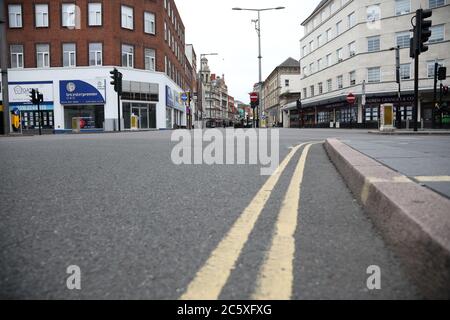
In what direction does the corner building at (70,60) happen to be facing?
toward the camera

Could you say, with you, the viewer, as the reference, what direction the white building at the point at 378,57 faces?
facing the viewer and to the left of the viewer

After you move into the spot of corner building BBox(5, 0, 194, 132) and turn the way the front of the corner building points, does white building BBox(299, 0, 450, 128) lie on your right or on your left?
on your left

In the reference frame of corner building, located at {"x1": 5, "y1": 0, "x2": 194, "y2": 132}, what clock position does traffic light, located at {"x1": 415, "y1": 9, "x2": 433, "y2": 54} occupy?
The traffic light is roughly at 11 o'clock from the corner building.

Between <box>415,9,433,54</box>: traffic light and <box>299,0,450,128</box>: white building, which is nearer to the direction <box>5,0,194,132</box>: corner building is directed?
the traffic light

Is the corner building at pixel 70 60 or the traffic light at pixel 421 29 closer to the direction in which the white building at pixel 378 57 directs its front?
the corner building

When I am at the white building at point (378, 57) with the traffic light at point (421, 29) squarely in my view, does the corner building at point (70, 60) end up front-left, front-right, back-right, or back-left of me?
front-right

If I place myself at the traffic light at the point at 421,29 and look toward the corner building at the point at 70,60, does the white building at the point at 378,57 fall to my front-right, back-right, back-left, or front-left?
front-right

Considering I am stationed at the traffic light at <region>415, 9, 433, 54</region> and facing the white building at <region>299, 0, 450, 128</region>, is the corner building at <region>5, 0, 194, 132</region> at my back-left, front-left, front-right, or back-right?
front-left

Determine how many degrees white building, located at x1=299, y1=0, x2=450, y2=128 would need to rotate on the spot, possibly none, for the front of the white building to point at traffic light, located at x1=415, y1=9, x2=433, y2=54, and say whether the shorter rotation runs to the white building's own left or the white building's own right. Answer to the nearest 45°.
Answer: approximately 45° to the white building's own left

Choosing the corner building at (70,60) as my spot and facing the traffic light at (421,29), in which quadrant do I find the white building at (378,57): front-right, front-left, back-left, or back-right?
front-left

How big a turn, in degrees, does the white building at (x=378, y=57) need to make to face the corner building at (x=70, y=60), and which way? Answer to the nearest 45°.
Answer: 0° — it already faces it
